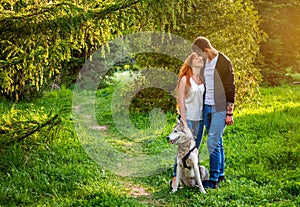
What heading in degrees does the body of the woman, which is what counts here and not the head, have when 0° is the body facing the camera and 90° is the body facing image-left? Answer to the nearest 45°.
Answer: approximately 315°

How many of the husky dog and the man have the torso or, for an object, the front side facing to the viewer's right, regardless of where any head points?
0

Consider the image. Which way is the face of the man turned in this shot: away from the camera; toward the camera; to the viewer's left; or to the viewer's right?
to the viewer's left

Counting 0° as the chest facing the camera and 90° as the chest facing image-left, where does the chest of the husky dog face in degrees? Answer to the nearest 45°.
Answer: approximately 45°
